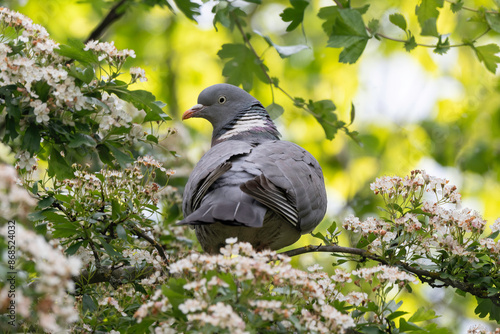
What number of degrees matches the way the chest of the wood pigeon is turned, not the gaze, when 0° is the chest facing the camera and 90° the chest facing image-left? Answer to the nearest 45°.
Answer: approximately 225°

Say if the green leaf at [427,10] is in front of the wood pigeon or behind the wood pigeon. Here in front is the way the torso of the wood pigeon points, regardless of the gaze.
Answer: in front

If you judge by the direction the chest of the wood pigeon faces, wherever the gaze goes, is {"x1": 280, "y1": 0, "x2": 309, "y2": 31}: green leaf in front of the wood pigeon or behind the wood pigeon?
in front

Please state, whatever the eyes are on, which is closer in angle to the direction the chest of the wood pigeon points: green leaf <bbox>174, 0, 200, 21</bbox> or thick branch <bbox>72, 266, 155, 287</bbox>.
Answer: the green leaf

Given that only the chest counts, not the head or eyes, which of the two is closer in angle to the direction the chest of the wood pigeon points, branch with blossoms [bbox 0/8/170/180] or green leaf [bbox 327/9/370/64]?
the green leaf

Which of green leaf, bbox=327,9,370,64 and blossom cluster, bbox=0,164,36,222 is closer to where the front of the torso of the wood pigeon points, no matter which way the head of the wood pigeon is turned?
the green leaf

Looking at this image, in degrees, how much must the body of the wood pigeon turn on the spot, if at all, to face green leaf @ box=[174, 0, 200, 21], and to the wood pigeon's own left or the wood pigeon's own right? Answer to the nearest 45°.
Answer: approximately 45° to the wood pigeon's own left

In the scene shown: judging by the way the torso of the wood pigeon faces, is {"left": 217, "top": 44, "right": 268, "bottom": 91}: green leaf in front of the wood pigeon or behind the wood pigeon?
in front

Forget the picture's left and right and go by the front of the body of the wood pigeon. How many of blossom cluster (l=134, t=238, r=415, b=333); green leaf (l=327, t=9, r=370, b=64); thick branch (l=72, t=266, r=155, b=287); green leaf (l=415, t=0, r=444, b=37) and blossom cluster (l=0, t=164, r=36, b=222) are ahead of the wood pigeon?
2

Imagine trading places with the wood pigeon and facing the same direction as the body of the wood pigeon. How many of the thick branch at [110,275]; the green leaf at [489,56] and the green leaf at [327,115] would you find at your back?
1

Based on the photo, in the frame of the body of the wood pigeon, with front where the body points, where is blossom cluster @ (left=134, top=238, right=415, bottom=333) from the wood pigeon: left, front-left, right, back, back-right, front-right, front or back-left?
back-right
